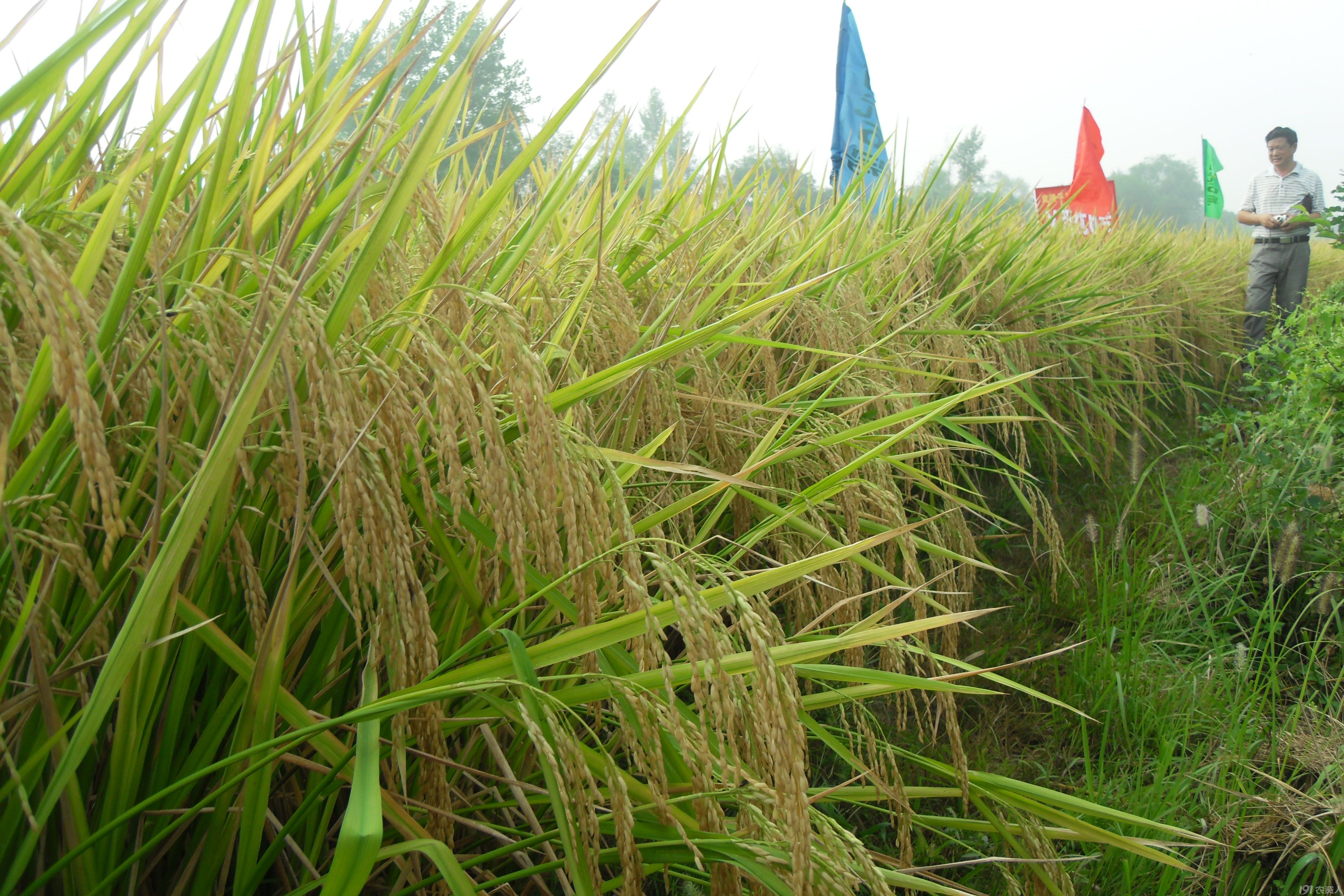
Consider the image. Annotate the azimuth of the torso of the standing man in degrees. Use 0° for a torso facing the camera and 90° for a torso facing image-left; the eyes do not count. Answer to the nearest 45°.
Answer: approximately 0°

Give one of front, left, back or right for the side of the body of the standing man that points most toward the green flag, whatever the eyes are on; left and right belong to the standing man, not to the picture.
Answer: back

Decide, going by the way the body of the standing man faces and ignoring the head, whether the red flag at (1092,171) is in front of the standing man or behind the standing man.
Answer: behind

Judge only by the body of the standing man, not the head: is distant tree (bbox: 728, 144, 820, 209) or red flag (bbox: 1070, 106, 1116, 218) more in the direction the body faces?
the distant tree

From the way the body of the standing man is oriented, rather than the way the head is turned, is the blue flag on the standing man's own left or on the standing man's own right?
on the standing man's own right

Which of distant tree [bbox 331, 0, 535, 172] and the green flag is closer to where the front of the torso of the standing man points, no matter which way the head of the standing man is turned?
the distant tree

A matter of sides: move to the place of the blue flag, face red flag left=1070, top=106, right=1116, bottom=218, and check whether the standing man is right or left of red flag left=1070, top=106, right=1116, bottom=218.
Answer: right
